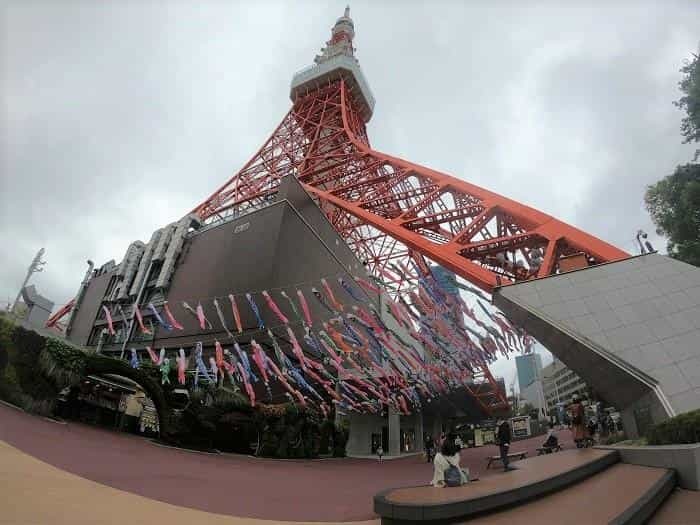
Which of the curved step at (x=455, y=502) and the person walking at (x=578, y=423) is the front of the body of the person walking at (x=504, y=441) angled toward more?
the person walking

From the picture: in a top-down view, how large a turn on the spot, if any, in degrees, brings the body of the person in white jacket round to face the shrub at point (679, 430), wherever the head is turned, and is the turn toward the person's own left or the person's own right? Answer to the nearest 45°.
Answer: approximately 90° to the person's own right

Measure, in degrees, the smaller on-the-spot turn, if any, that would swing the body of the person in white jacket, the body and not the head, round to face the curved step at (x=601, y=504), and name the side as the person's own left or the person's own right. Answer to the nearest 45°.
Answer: approximately 135° to the person's own right

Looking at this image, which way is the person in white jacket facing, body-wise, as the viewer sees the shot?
away from the camera

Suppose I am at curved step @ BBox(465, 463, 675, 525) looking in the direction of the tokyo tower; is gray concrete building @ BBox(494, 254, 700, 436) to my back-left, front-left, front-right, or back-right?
front-right

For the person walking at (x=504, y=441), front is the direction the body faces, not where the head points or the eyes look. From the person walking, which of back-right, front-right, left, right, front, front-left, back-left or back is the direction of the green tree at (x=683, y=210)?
front-left
